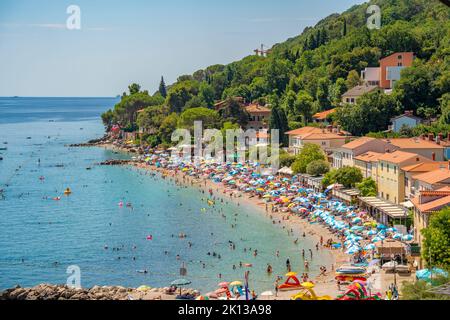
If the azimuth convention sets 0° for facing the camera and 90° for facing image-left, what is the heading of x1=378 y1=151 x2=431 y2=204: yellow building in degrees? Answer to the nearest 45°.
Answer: approximately 45°

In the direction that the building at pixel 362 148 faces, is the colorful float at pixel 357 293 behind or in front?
in front

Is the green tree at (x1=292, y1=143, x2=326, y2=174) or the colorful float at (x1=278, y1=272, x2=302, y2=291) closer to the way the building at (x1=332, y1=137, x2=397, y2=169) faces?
the colorful float

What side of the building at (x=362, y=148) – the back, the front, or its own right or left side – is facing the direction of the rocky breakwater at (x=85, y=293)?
front

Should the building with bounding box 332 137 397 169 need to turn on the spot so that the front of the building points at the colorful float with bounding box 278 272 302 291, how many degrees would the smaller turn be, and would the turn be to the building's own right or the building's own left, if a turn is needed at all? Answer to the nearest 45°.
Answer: approximately 45° to the building's own left

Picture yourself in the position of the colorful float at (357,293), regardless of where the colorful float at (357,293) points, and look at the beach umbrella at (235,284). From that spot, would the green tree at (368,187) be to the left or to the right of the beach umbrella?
right

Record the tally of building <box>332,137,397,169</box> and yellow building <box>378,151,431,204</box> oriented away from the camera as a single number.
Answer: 0

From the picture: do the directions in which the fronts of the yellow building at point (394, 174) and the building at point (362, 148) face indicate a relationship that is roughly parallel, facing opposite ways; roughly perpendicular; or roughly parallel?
roughly parallel

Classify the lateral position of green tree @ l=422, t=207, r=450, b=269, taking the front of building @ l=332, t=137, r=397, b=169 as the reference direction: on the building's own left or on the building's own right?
on the building's own left

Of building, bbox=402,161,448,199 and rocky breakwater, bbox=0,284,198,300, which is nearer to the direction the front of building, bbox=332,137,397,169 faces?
the rocky breakwater

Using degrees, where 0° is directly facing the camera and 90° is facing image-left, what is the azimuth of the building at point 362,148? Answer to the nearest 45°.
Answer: approximately 45°

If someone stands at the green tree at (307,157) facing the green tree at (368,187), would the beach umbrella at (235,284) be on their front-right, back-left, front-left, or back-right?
front-right

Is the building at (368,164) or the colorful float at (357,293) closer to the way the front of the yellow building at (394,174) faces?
the colorful float
